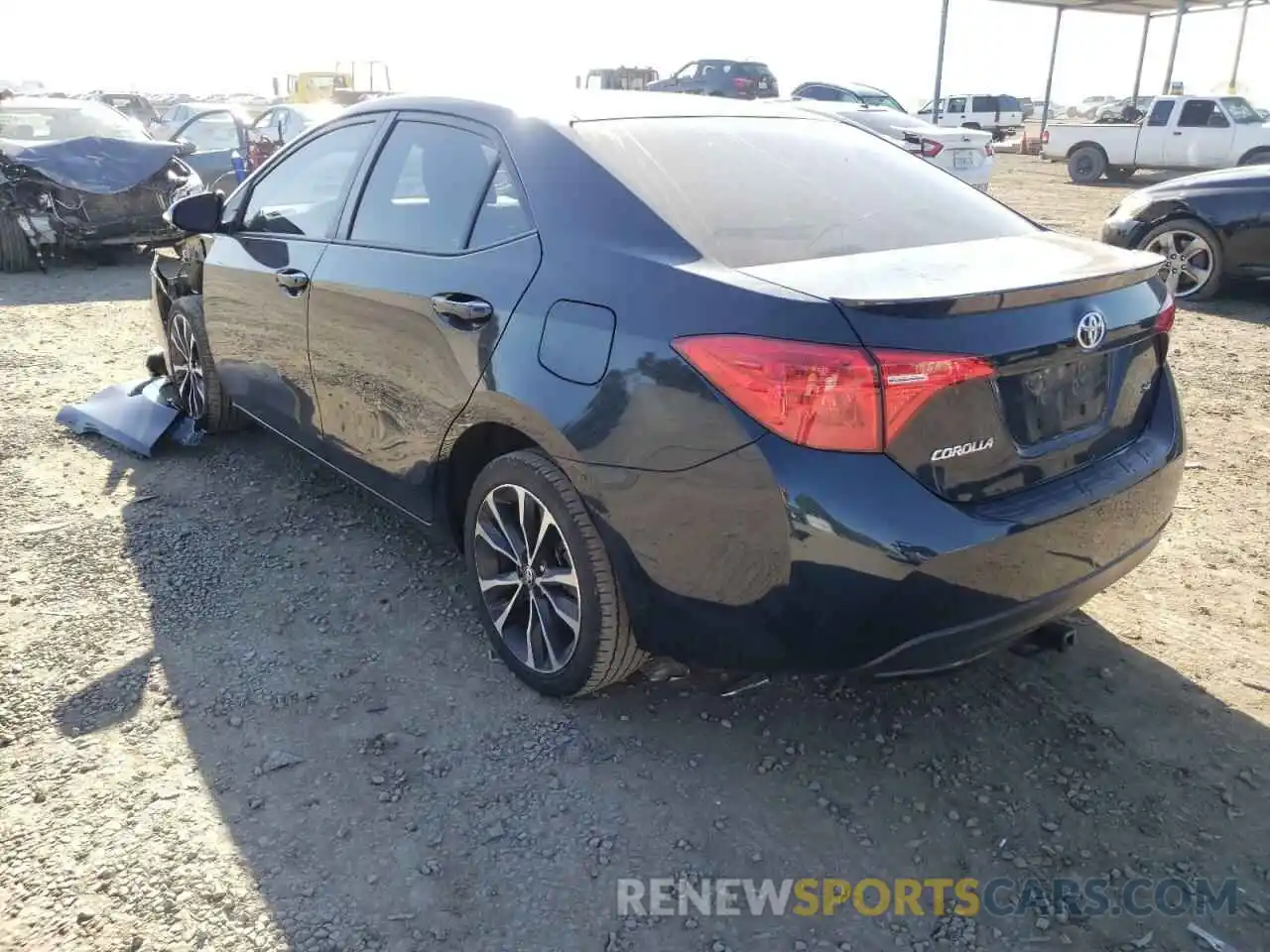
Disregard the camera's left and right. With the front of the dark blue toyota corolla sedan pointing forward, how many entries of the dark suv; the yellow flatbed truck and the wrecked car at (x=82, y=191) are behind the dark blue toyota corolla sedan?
0

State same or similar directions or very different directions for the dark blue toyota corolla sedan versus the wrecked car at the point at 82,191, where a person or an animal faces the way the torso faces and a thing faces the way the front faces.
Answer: very different directions

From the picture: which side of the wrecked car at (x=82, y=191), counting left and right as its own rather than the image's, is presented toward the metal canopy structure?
left

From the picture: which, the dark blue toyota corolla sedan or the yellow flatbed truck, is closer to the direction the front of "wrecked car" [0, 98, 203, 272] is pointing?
the dark blue toyota corolla sedan

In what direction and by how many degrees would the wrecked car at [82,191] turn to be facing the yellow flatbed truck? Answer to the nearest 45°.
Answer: approximately 135° to its left

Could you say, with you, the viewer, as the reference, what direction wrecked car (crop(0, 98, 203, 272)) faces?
facing the viewer and to the right of the viewer

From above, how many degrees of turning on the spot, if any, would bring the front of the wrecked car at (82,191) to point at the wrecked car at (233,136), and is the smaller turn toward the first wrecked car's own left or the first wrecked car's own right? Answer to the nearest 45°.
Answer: approximately 135° to the first wrecked car's own left

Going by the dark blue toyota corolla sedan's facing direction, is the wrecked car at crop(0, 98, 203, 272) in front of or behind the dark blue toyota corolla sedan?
in front

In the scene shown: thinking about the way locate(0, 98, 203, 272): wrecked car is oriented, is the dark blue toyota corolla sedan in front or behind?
in front

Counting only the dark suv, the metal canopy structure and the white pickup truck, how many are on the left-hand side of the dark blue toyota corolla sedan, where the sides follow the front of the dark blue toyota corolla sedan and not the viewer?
0

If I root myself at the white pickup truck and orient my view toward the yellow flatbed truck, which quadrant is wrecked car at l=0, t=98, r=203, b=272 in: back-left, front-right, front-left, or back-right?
front-left

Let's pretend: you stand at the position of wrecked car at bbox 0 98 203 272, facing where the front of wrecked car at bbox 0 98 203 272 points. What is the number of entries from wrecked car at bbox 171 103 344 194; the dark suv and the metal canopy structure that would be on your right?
0

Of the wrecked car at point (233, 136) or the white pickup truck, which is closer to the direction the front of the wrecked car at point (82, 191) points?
the white pickup truck

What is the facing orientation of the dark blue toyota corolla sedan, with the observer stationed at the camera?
facing away from the viewer and to the left of the viewer

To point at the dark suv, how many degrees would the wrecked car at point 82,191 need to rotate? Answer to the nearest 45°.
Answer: approximately 90° to its left
